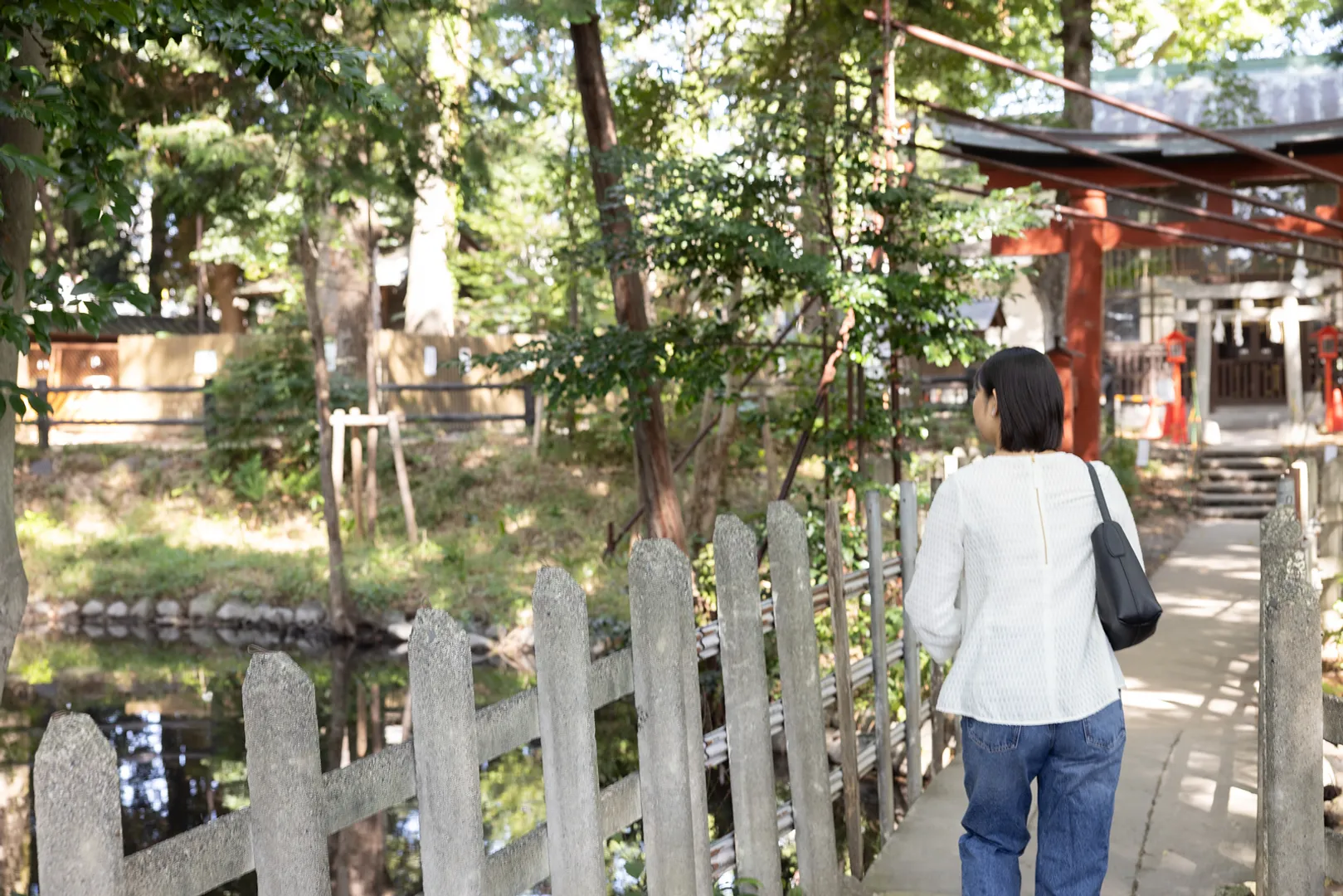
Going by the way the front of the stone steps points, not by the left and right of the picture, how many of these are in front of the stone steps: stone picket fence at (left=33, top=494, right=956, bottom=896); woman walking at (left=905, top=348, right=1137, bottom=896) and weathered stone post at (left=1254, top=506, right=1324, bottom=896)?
3

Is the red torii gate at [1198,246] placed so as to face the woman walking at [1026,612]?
yes

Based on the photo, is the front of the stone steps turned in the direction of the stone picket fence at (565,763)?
yes

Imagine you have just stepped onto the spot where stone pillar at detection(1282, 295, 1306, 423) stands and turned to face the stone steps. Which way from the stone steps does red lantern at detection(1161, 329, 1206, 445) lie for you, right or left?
right

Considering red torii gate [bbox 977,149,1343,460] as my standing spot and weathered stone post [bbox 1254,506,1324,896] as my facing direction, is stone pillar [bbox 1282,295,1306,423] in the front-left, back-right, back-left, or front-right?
back-left

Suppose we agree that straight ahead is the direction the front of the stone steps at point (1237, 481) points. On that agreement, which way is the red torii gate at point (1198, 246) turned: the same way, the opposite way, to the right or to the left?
the same way

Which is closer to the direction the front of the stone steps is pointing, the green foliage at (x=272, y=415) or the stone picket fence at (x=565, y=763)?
the stone picket fence

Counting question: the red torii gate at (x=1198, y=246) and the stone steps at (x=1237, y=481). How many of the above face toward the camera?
2

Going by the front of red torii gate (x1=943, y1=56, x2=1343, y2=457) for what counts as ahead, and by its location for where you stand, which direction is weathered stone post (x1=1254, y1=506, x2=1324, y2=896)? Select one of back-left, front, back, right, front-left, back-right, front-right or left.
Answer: front

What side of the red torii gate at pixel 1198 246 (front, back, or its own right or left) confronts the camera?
front

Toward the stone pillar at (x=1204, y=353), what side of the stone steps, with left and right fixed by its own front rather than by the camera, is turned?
back

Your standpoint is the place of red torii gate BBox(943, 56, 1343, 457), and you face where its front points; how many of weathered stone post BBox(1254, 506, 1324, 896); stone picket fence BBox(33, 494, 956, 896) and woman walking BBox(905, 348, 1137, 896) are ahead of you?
3

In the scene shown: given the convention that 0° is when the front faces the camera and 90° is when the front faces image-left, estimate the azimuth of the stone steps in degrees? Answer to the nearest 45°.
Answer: approximately 0°

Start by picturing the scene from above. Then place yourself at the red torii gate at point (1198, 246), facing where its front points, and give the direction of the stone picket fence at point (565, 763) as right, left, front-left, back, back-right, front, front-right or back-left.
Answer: front
